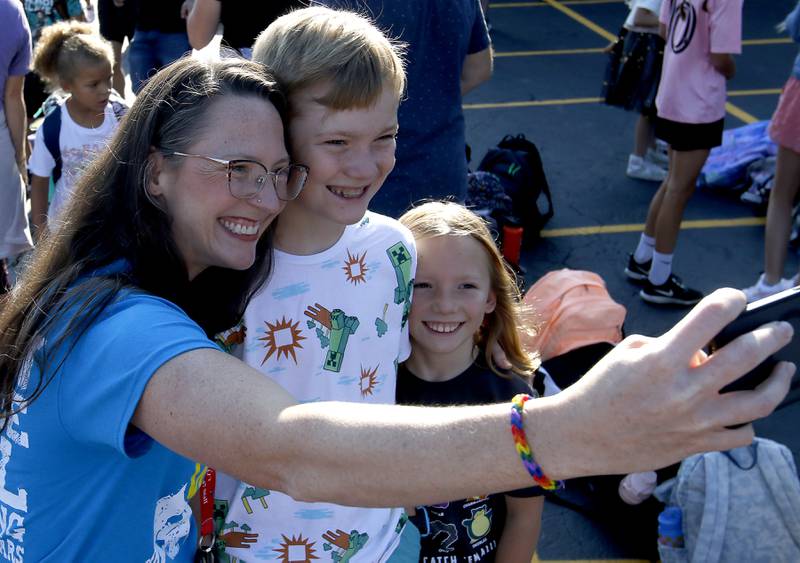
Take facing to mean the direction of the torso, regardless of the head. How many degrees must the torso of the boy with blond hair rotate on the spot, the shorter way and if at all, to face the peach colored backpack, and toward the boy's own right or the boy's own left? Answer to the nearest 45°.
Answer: approximately 90° to the boy's own left

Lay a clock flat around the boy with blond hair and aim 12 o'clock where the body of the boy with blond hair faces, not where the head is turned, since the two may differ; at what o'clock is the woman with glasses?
The woman with glasses is roughly at 2 o'clock from the boy with blond hair.

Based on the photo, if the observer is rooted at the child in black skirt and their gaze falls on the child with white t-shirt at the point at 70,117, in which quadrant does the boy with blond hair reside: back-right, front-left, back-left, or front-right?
front-left

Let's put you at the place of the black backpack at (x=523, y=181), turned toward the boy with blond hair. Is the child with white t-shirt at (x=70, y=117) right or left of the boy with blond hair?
right

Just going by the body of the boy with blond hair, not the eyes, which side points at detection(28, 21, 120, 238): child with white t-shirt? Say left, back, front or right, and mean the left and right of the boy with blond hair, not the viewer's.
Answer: back

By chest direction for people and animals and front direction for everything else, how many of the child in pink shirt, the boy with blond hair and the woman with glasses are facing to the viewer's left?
0

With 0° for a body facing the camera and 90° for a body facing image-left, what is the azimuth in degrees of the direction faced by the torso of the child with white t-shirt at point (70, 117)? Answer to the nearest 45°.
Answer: approximately 315°

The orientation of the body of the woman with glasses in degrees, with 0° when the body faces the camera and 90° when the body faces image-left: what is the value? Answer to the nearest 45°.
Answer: approximately 270°

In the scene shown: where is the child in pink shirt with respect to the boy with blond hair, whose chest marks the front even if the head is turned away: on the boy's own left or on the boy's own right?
on the boy's own left

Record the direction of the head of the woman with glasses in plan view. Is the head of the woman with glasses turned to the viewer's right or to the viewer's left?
to the viewer's right

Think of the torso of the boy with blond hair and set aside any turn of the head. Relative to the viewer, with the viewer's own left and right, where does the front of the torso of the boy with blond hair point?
facing the viewer and to the right of the viewer

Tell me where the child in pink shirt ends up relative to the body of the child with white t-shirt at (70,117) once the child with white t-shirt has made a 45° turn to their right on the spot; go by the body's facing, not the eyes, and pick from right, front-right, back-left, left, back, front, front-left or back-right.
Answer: left

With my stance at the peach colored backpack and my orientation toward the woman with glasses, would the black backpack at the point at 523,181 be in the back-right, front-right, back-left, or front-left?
back-right
